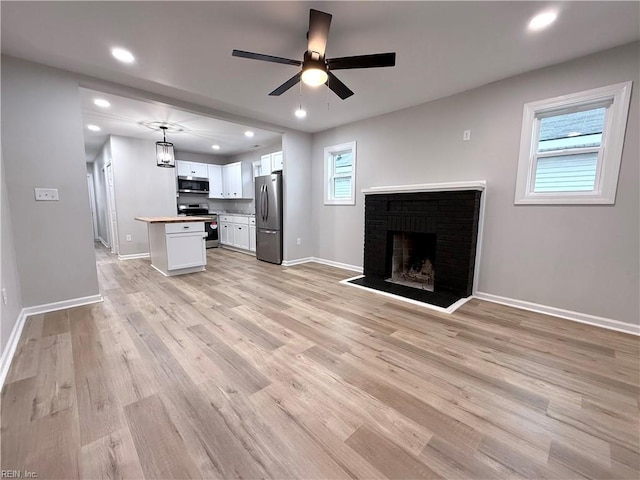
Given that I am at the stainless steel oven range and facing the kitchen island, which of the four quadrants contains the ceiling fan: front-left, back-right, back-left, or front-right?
front-left

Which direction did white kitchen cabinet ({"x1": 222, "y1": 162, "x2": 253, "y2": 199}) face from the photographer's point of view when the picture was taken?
facing the viewer and to the left of the viewer

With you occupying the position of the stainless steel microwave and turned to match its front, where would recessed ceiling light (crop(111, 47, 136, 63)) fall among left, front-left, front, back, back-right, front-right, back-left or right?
front

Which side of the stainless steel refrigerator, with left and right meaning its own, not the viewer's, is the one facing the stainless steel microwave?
right

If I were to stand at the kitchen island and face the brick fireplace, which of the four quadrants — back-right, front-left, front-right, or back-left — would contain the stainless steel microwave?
back-left

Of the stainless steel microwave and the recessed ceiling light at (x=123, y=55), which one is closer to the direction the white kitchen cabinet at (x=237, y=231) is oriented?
the recessed ceiling light

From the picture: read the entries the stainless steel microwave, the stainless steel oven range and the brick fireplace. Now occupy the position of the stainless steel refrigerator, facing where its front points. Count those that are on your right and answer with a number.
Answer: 2

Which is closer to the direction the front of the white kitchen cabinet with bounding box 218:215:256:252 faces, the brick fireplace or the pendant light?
the pendant light

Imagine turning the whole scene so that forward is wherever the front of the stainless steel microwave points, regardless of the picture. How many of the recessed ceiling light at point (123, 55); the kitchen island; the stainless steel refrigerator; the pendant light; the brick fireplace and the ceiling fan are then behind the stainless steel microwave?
0

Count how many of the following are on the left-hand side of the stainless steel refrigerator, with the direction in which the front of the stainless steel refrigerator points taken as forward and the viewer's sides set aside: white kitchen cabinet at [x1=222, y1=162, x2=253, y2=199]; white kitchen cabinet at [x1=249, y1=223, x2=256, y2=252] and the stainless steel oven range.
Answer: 0

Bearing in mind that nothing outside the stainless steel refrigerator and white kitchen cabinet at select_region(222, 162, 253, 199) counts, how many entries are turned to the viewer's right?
0

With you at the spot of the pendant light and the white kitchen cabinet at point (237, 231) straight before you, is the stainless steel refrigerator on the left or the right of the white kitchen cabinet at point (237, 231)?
right

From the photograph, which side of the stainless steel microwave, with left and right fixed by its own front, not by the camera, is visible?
front

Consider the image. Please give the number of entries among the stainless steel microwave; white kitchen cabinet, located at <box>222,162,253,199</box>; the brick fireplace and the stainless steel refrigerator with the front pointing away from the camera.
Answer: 0

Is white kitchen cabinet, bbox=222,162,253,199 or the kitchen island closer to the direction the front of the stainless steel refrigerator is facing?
the kitchen island

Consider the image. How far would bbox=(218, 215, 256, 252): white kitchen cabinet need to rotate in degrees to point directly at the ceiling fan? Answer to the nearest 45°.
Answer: approximately 45° to its left

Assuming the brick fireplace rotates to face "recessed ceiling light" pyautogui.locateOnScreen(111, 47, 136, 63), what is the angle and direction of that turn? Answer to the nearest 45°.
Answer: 0° — it already faces it

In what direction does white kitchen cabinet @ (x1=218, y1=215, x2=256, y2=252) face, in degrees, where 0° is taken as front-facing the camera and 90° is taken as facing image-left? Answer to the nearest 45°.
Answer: approximately 45°

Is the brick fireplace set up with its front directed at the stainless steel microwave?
no

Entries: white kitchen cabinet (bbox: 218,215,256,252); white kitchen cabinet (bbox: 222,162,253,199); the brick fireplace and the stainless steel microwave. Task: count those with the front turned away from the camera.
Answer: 0

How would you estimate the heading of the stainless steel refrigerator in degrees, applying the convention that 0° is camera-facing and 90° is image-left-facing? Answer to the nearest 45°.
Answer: approximately 45°

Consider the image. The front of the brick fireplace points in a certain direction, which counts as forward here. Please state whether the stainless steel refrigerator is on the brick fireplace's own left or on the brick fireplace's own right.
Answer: on the brick fireplace's own right
